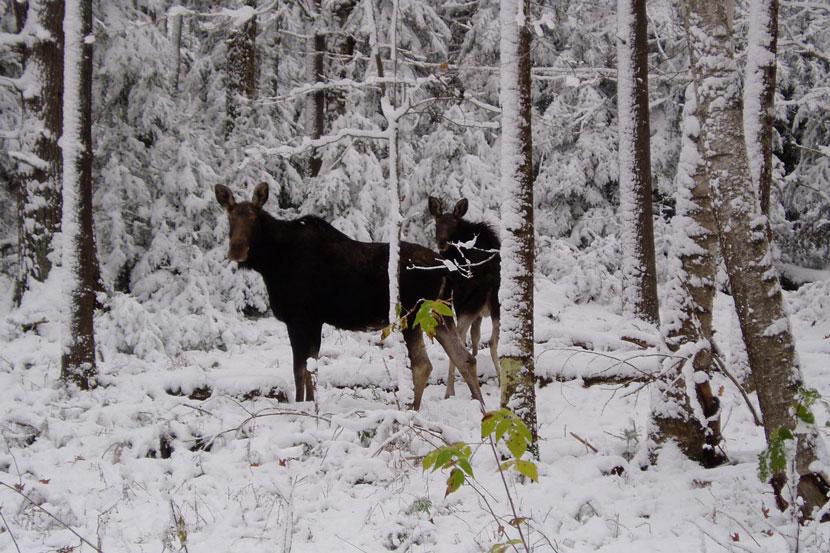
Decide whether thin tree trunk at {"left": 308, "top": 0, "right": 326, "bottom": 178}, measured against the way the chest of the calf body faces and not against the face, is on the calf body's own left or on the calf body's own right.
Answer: on the calf body's own right

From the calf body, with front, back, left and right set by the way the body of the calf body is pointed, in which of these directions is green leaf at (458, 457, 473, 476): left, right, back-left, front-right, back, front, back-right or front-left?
front-left

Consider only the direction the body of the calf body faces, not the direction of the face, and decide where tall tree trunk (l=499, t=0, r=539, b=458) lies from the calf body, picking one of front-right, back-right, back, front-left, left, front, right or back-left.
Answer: front-left

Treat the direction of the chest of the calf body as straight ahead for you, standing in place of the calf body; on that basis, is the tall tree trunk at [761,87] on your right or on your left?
on your left

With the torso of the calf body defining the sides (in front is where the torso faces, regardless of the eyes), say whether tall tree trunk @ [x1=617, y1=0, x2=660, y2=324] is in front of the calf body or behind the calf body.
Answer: behind

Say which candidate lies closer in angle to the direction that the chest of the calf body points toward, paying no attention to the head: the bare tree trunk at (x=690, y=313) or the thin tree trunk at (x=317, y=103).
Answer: the bare tree trunk

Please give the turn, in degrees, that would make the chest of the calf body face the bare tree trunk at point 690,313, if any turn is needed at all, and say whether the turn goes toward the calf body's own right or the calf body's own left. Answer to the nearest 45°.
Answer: approximately 45° to the calf body's own left

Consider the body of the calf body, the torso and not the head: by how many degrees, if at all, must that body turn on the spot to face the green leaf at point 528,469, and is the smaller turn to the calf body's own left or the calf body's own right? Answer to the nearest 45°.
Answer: approximately 45° to the calf body's own left

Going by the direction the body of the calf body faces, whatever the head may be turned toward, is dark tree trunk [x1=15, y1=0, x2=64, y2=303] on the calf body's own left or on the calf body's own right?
on the calf body's own right

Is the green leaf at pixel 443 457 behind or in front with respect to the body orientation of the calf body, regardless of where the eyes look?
in front

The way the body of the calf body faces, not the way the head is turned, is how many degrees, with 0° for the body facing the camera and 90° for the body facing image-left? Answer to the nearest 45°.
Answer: approximately 45°
